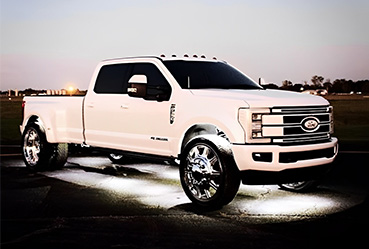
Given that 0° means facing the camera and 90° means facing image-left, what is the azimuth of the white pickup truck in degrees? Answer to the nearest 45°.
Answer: approximately 315°
